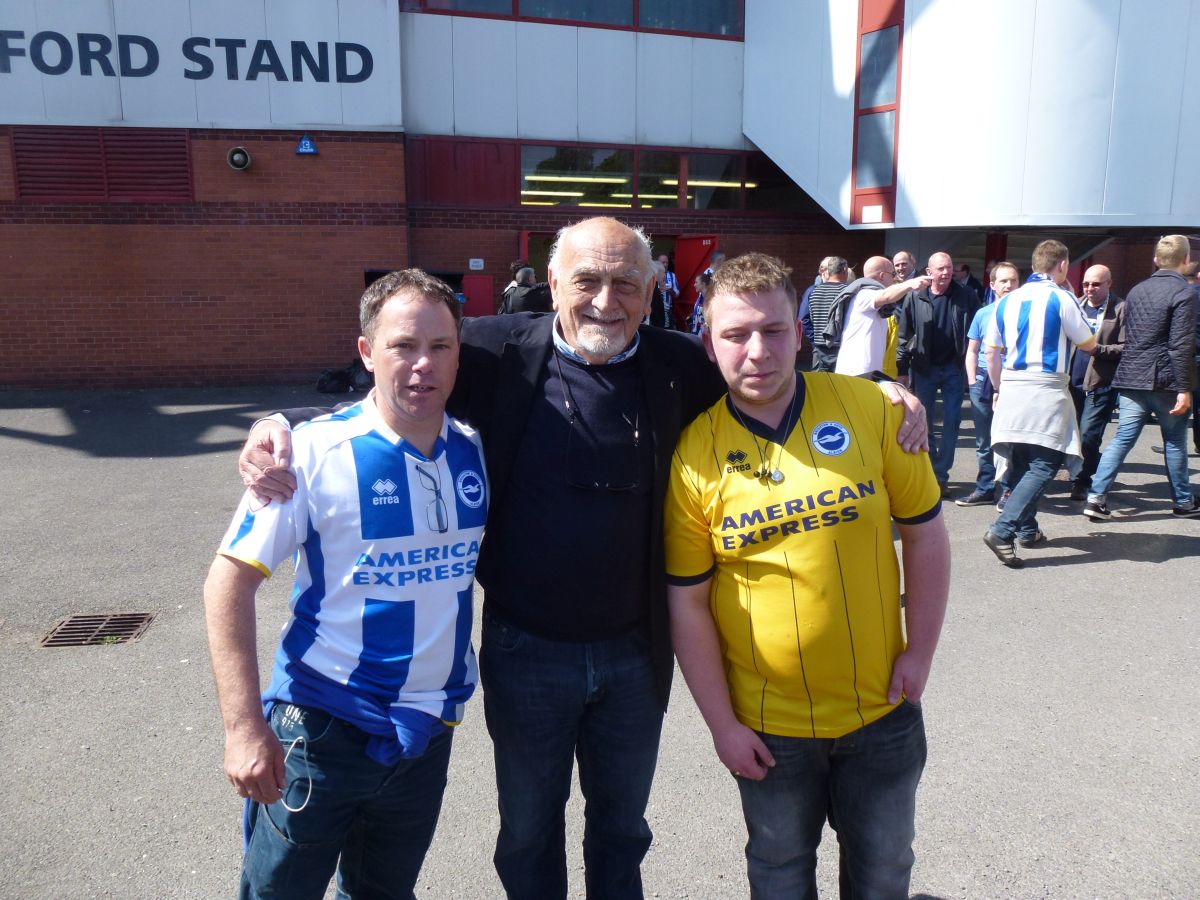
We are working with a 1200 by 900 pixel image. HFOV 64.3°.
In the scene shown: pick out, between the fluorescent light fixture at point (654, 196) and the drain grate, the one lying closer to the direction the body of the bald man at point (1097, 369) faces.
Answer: the drain grate

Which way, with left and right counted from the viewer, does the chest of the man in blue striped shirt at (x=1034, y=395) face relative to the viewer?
facing away from the viewer and to the right of the viewer

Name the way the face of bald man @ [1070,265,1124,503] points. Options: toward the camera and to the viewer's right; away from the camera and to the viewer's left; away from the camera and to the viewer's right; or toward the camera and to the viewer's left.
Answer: toward the camera and to the viewer's left

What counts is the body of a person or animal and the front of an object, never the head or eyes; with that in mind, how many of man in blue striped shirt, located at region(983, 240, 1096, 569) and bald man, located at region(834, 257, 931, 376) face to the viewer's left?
0

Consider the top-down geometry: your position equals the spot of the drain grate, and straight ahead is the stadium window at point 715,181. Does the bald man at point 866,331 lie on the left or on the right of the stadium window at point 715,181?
right

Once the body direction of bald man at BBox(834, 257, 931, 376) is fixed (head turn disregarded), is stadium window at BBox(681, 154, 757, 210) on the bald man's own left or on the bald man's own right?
on the bald man's own left

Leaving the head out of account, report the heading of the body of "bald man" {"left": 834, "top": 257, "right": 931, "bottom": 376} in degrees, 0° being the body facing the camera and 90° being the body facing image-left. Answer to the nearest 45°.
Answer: approximately 225°

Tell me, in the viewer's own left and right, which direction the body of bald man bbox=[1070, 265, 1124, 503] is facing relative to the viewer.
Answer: facing the viewer and to the left of the viewer

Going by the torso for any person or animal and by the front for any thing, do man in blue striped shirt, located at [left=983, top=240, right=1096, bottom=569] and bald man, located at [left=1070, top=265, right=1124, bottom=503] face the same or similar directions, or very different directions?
very different directions

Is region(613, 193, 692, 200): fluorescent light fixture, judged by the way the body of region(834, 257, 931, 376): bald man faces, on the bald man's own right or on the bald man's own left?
on the bald man's own left

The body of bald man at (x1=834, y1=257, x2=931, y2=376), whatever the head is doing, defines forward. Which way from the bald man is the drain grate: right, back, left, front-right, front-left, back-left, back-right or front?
back

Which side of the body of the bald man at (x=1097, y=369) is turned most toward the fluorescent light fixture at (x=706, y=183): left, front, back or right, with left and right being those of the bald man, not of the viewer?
right

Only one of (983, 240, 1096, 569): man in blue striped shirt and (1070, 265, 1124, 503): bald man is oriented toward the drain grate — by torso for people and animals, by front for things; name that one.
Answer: the bald man
